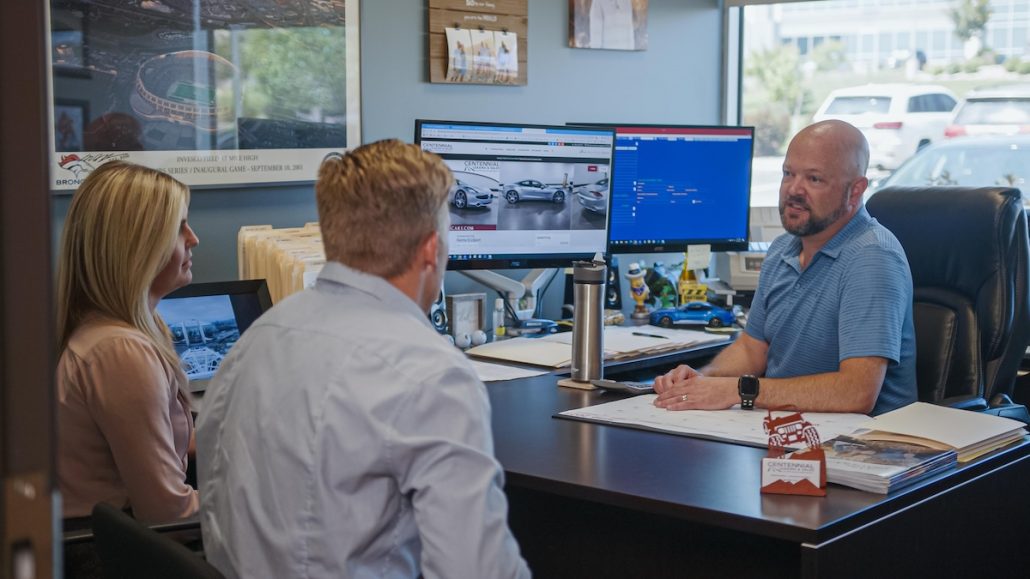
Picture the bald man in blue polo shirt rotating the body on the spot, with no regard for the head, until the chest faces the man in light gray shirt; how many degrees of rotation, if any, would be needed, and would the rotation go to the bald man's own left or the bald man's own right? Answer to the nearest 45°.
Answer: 0° — they already face them

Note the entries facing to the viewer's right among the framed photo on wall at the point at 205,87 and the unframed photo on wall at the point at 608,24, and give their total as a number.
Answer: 0

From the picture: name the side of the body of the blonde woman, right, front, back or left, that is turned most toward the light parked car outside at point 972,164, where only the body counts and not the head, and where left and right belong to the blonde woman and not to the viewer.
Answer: front

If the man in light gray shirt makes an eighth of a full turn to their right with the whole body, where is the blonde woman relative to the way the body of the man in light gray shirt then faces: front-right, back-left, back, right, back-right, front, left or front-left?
back-left

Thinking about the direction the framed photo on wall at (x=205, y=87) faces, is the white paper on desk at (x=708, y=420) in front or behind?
in front

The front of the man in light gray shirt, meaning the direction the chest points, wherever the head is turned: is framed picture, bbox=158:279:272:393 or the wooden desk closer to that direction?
the wooden desk

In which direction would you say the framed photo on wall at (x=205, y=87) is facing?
toward the camera

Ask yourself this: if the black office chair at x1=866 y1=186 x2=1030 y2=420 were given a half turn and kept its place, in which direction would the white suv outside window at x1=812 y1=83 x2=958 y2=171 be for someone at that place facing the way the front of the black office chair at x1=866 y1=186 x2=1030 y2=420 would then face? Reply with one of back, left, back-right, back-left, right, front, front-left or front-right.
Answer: front-left

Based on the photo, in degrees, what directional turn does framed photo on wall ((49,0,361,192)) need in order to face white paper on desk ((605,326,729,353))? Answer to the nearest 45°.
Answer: approximately 90° to its left

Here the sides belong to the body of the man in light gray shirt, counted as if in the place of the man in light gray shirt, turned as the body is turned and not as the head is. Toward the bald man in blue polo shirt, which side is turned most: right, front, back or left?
front

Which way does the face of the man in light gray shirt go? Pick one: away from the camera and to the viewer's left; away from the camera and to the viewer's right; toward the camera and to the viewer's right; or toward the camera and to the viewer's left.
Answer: away from the camera and to the viewer's right

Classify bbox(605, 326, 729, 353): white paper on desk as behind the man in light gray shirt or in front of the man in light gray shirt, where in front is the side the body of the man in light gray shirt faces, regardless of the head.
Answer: in front

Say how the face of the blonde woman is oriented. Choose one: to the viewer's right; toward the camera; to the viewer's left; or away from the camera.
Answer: to the viewer's right

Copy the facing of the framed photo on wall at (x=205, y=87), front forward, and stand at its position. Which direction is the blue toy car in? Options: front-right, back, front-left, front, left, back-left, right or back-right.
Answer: left

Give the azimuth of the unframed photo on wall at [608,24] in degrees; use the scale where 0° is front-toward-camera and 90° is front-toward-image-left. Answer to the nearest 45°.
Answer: approximately 0°

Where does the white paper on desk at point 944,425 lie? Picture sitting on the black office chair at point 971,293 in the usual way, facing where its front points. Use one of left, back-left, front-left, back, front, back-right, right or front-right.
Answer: front-left

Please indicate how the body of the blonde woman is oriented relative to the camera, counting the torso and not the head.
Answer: to the viewer's right

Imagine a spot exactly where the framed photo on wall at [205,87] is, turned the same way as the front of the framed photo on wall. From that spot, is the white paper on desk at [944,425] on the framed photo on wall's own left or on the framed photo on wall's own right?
on the framed photo on wall's own left

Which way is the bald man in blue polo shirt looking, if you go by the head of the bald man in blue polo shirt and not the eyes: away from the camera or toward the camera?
toward the camera
